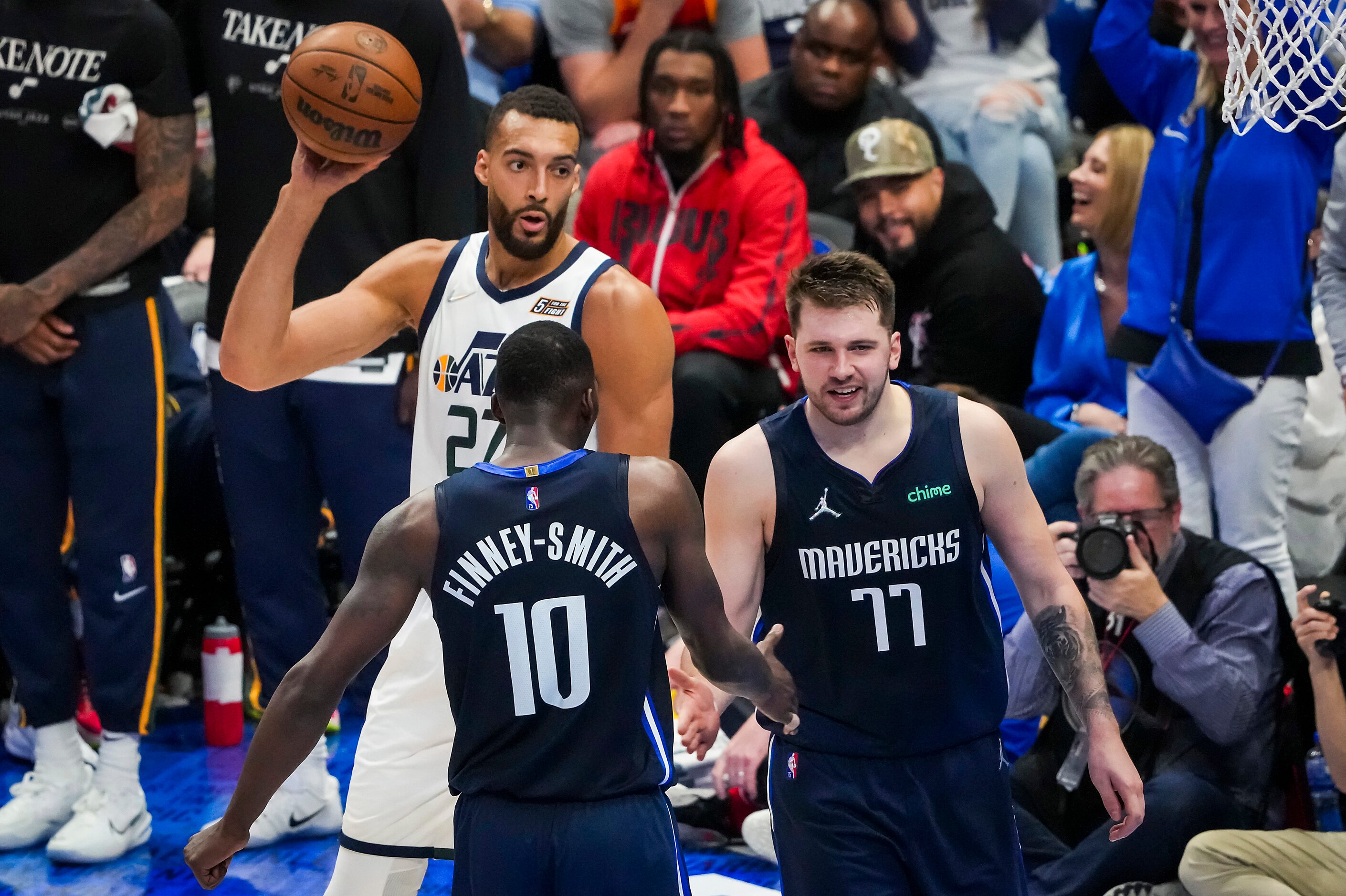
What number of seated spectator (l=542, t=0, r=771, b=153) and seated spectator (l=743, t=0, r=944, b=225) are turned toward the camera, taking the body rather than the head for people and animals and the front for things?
2

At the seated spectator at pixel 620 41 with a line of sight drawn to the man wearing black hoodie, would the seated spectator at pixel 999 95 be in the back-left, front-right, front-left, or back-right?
front-left

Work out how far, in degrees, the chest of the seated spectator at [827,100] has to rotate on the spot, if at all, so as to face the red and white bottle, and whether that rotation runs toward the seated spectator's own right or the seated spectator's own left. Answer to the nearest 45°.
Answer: approximately 45° to the seated spectator's own right

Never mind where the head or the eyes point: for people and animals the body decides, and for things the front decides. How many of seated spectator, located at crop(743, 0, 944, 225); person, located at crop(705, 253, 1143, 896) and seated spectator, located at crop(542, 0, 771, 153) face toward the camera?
3

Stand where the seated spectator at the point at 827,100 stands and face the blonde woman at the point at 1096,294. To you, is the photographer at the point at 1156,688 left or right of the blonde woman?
right

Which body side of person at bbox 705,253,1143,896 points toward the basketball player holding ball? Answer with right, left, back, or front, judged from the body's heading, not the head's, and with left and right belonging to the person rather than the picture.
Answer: right

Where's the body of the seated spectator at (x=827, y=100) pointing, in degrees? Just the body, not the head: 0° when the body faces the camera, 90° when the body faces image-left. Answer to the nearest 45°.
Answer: approximately 0°

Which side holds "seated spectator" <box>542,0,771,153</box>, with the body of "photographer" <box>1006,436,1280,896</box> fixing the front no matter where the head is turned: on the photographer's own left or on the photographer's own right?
on the photographer's own right

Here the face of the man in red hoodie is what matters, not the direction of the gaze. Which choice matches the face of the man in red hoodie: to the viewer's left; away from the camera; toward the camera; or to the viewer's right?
toward the camera

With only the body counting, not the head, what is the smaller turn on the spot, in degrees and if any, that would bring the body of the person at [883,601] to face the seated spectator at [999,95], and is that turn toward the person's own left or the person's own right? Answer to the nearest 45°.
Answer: approximately 180°

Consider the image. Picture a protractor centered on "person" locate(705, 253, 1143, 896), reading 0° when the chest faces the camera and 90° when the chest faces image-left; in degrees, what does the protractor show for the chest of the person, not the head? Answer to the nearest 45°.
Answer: approximately 0°

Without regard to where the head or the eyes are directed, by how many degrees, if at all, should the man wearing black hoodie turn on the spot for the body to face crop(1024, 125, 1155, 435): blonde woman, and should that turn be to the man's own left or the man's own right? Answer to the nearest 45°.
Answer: approximately 135° to the man's own left

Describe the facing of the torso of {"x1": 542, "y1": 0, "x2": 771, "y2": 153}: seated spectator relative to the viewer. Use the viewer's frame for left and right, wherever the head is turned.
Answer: facing the viewer

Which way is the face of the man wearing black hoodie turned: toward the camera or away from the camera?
toward the camera

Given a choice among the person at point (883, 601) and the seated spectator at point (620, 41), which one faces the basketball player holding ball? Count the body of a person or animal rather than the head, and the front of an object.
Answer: the seated spectator

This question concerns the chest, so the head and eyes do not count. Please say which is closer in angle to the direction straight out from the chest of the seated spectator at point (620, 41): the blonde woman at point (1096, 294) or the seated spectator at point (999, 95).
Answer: the blonde woman

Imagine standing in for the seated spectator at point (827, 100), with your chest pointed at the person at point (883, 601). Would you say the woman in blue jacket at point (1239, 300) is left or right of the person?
left

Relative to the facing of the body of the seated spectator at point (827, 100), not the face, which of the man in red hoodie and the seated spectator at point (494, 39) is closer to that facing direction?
the man in red hoodie

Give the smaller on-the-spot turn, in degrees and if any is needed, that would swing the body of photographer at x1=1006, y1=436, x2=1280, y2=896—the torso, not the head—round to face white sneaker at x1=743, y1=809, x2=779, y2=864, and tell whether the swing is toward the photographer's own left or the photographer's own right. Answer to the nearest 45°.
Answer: approximately 45° to the photographer's own right
